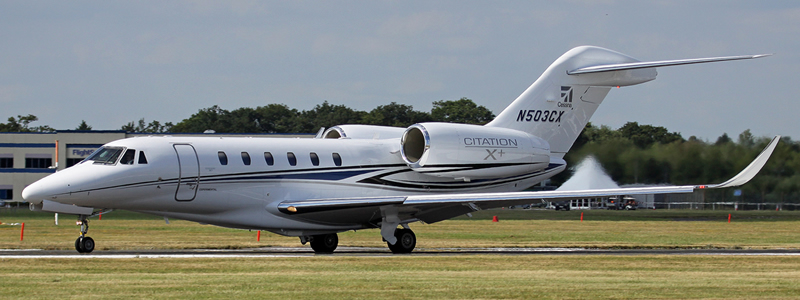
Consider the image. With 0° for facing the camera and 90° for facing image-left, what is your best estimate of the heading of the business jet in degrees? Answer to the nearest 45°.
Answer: approximately 45°
